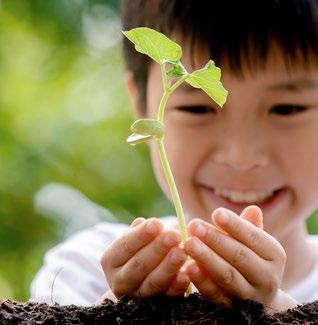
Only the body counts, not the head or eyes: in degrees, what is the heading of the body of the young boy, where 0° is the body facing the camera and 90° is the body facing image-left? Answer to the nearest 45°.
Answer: approximately 0°
